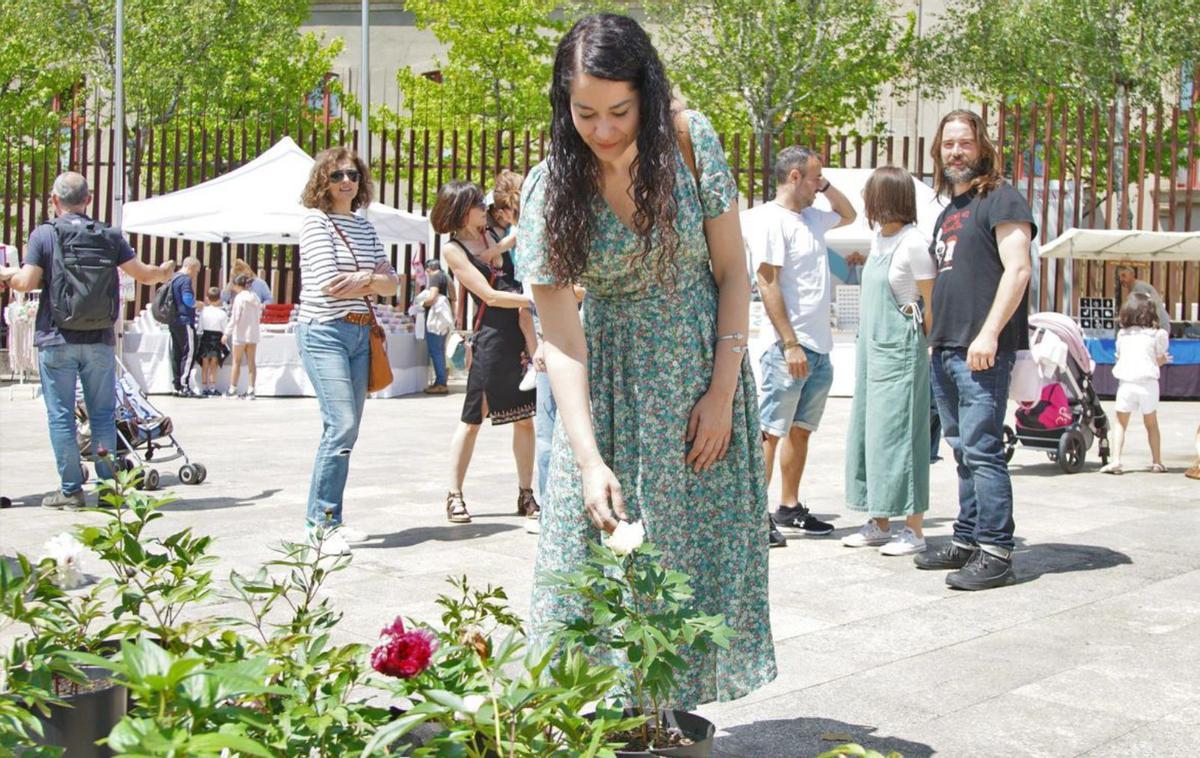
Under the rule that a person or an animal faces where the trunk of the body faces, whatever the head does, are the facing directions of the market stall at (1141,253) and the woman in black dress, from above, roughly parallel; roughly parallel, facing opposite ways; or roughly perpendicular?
roughly perpendicular

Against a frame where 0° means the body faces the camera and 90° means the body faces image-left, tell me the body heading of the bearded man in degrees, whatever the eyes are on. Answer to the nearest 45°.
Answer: approximately 45°

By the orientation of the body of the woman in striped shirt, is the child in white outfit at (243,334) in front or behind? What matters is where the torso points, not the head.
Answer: behind

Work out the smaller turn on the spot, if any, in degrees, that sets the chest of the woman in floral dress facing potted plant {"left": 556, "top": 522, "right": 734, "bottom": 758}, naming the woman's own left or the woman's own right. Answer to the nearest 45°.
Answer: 0° — they already face it

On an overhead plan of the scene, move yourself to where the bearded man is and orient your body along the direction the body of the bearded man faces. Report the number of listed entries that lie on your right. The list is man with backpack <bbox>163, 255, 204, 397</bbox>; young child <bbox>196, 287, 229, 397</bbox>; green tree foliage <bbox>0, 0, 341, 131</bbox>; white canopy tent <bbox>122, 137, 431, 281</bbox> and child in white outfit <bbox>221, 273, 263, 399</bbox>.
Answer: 5

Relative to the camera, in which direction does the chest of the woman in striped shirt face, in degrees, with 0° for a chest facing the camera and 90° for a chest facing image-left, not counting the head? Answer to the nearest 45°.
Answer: approximately 315°
